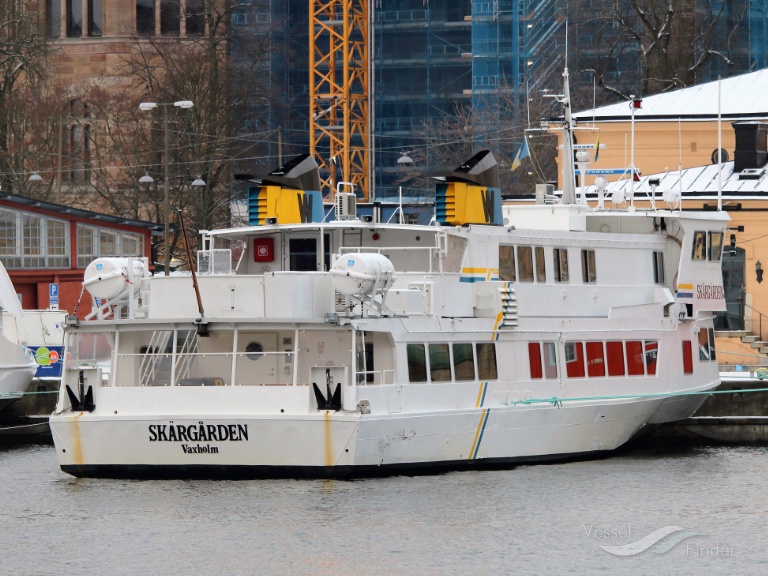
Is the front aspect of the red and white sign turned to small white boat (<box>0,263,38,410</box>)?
no

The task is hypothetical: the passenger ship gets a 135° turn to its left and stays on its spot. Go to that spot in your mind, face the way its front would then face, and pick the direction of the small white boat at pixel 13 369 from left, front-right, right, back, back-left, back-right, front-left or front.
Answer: front-right

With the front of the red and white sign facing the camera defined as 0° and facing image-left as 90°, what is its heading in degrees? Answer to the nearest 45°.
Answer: approximately 0°

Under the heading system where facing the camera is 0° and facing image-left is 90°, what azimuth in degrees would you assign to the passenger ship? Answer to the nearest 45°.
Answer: approximately 225°

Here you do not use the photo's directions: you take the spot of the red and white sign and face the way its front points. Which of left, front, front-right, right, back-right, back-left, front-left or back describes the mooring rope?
left
